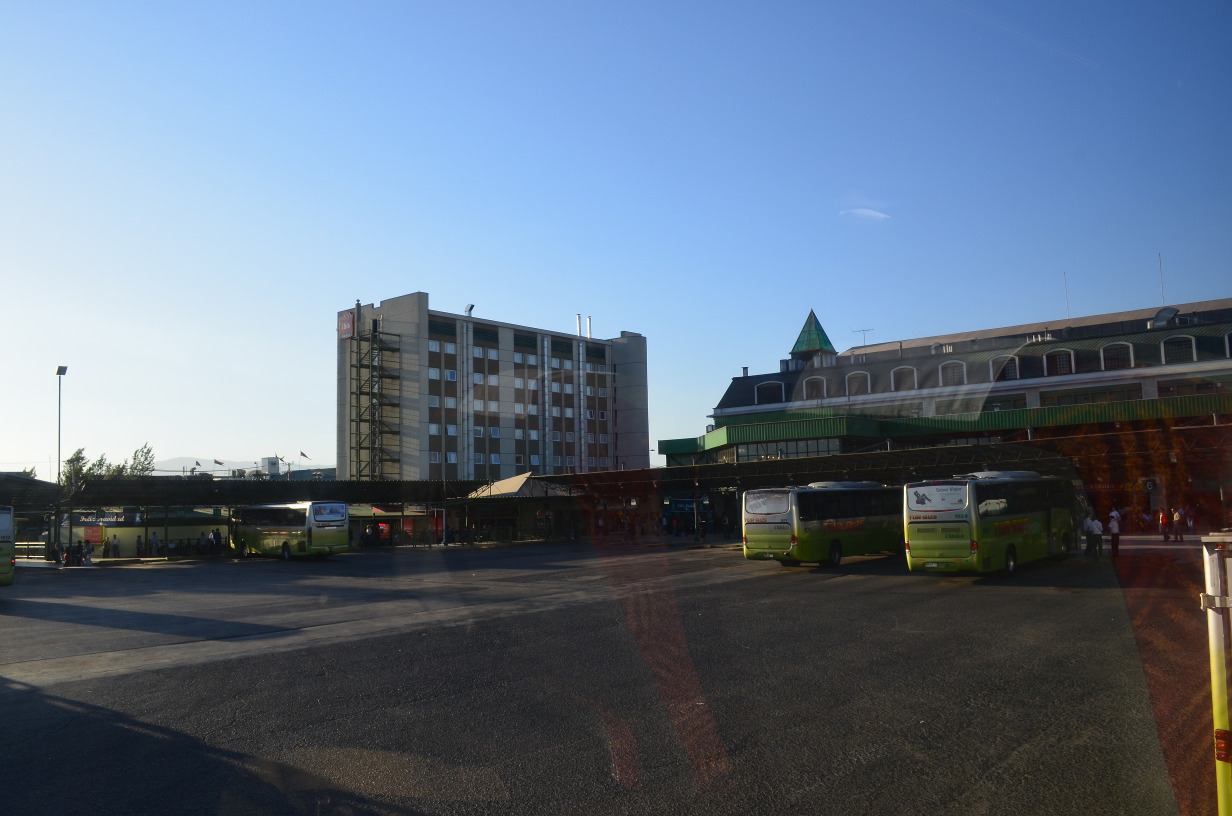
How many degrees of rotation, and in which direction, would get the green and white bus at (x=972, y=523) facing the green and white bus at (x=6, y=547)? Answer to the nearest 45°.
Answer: approximately 135° to its left

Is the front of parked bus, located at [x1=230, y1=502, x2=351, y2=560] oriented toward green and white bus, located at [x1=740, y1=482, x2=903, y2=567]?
no

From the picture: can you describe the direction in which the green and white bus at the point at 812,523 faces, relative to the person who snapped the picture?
facing away from the viewer and to the right of the viewer

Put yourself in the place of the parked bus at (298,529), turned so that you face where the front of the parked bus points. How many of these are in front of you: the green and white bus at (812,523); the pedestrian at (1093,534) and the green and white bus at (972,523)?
0

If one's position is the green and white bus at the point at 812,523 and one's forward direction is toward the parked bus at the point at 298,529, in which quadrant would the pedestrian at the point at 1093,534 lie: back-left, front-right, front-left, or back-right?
back-right

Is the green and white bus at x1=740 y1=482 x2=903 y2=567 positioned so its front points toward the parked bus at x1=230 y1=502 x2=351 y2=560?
no

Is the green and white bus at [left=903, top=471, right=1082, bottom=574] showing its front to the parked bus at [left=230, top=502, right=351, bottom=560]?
no

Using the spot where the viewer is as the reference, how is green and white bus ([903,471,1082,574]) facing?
facing away from the viewer and to the right of the viewer

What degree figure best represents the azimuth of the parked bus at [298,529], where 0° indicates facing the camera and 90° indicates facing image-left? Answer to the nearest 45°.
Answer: approximately 135°

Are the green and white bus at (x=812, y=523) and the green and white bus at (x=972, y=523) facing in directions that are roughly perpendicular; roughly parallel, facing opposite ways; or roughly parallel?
roughly parallel

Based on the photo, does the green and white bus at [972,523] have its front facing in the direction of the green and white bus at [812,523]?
no

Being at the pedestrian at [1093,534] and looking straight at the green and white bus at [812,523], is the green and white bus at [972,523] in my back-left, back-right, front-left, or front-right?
front-left

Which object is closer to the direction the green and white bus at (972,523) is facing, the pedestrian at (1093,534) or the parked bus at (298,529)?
the pedestrian

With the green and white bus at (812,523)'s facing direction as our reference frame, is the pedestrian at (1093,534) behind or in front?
in front

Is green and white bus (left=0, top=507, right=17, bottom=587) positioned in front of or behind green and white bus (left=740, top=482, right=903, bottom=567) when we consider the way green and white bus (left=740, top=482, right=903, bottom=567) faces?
behind

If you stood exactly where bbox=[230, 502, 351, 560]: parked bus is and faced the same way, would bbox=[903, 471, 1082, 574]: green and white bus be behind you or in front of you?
behind
